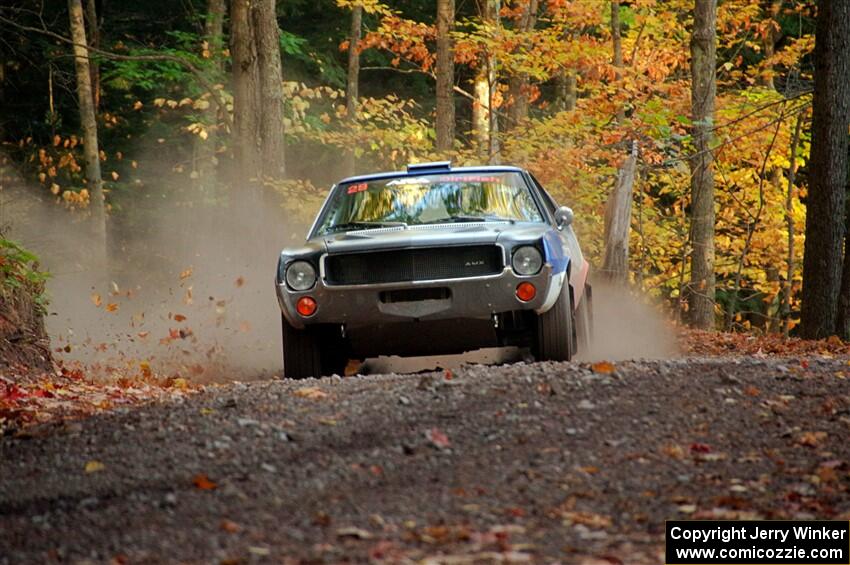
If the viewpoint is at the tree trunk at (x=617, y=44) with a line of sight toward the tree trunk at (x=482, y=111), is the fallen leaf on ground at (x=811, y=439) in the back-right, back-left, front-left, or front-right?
back-left

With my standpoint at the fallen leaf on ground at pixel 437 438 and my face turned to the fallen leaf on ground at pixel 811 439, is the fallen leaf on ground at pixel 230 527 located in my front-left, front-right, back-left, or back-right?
back-right

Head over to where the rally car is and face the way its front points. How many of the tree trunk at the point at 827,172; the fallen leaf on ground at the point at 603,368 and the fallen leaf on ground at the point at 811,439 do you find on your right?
0

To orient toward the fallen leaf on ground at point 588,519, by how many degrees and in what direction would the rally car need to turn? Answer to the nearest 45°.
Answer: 0° — it already faces it

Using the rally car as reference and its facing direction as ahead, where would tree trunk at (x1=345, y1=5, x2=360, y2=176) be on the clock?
The tree trunk is roughly at 6 o'clock from the rally car.

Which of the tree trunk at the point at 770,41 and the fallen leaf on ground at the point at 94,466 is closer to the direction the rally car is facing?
the fallen leaf on ground

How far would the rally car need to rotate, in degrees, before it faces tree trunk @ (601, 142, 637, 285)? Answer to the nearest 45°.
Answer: approximately 180°

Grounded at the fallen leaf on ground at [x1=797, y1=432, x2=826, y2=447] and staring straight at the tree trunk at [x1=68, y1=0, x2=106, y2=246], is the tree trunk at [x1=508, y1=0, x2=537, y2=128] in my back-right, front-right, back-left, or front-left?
front-right

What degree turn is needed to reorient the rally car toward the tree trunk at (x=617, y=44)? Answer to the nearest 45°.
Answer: approximately 180°

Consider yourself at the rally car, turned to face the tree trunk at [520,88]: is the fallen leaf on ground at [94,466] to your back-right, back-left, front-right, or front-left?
back-left

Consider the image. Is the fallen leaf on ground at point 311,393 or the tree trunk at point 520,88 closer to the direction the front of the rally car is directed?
the fallen leaf on ground

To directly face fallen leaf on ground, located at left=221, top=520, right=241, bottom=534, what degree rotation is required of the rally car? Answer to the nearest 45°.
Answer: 0° — it already faces it

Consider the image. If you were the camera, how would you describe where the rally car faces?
facing the viewer

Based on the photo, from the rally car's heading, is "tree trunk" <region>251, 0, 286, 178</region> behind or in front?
behind

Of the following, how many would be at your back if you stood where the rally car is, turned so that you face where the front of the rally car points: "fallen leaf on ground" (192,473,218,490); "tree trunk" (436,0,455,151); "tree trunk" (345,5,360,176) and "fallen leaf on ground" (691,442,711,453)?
2

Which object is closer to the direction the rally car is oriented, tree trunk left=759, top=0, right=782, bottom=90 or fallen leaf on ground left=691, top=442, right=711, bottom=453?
the fallen leaf on ground

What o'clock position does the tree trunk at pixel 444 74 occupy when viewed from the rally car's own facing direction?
The tree trunk is roughly at 6 o'clock from the rally car.

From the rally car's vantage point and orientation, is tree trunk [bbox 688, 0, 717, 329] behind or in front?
behind

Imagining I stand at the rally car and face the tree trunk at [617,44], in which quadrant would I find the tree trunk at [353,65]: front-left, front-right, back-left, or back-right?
front-left

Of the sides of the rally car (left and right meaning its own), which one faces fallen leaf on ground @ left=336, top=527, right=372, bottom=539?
front
